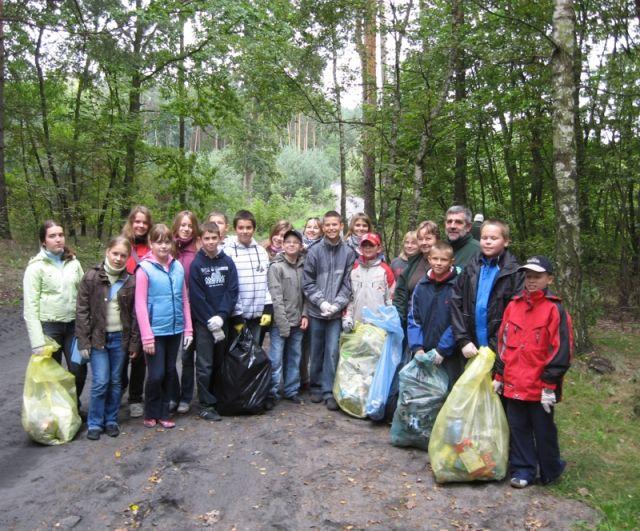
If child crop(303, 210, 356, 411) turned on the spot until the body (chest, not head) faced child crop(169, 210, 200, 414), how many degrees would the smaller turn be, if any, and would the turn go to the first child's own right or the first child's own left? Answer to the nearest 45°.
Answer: approximately 90° to the first child's own right

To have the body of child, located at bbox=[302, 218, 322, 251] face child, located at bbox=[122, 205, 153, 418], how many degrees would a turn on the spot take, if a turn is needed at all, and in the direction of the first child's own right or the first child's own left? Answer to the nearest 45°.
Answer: approximately 45° to the first child's own right

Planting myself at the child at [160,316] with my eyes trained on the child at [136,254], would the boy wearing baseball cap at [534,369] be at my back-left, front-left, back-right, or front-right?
back-right

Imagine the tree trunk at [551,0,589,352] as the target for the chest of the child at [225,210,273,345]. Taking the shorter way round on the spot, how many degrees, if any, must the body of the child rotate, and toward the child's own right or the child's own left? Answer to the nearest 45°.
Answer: approximately 90° to the child's own left

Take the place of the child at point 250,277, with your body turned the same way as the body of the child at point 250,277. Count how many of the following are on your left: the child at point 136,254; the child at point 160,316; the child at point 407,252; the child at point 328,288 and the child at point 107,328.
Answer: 2

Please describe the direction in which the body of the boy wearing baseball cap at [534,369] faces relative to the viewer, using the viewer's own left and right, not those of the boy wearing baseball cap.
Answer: facing the viewer and to the left of the viewer

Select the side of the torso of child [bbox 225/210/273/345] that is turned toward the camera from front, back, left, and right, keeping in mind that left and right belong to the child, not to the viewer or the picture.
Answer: front
